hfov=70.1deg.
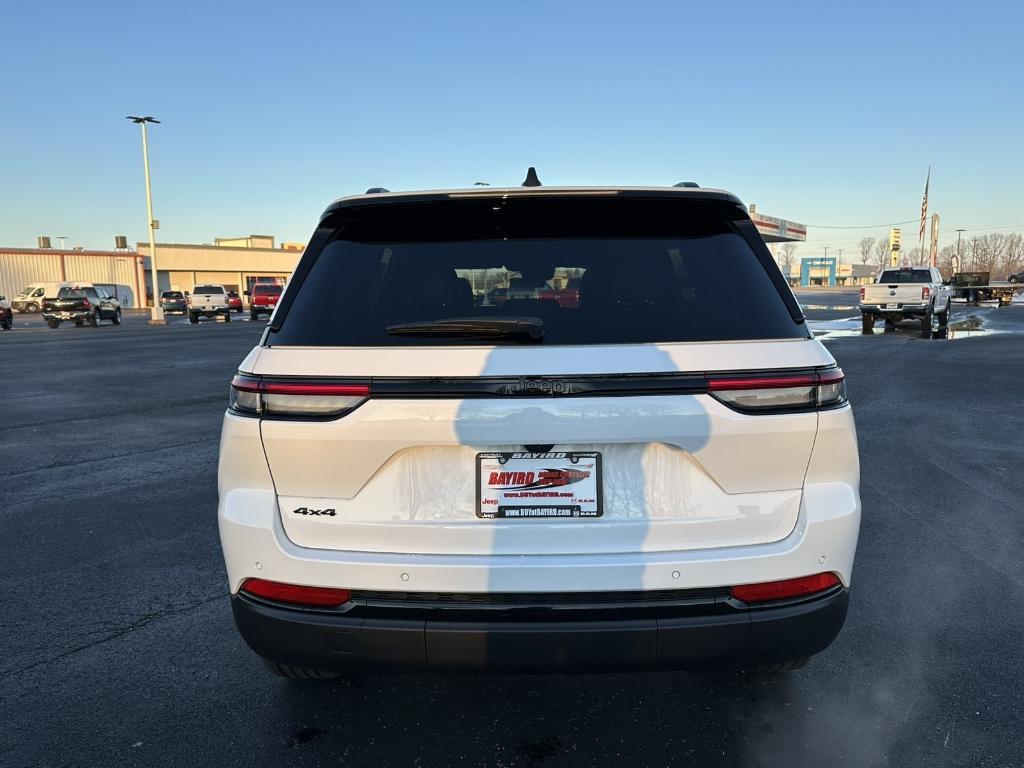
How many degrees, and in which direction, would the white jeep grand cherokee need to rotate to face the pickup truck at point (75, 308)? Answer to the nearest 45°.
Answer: approximately 45° to its left

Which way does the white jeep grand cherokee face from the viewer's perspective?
away from the camera

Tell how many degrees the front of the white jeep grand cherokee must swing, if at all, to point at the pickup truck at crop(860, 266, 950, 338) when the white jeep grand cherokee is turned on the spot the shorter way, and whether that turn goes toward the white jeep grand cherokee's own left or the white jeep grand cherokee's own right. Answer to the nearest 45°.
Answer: approximately 45° to the white jeep grand cherokee's own right

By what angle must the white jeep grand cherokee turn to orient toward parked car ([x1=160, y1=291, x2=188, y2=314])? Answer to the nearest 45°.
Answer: approximately 45° to its left

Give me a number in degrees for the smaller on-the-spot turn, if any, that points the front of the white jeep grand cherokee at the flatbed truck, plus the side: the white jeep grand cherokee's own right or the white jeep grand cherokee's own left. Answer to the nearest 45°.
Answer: approximately 45° to the white jeep grand cherokee's own right

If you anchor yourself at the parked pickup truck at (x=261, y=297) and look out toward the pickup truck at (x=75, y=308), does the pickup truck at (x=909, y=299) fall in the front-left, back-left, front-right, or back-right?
back-left

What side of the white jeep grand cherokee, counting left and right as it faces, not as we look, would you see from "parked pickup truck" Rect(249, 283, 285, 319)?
front

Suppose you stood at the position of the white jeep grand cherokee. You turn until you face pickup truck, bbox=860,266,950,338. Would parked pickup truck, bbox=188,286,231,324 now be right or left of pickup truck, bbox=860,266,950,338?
left

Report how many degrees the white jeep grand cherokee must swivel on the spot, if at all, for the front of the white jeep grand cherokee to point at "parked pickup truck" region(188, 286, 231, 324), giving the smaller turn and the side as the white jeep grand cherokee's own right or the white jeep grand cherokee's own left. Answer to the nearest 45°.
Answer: approximately 45° to the white jeep grand cherokee's own left
